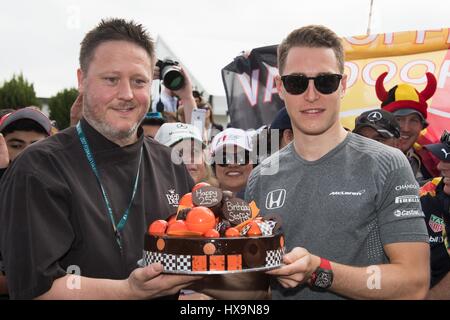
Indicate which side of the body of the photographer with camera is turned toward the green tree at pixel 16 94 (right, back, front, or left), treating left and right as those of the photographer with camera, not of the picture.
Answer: back

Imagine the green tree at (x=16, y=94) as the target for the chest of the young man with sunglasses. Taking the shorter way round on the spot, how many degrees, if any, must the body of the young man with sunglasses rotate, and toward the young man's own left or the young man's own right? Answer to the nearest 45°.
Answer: approximately 90° to the young man's own right

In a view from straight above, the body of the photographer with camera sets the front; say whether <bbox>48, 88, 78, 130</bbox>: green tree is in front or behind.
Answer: behind

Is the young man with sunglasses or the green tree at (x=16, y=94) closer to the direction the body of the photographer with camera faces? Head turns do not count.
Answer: the young man with sunglasses

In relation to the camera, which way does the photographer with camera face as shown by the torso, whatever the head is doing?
toward the camera

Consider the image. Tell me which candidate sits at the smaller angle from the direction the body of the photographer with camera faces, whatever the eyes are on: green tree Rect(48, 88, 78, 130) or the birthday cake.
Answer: the birthday cake

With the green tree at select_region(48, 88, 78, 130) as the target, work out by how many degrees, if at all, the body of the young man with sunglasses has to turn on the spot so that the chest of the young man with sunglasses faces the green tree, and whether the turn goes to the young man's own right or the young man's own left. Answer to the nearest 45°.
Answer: approximately 90° to the young man's own right

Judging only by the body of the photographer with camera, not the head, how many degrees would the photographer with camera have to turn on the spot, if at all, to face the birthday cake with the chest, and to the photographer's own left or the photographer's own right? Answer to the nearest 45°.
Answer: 0° — they already face it

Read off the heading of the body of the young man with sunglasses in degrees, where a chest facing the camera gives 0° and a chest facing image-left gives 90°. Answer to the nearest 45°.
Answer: approximately 45°

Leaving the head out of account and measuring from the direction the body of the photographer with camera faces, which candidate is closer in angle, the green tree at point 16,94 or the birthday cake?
the birthday cake

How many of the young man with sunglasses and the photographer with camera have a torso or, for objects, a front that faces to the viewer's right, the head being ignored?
0

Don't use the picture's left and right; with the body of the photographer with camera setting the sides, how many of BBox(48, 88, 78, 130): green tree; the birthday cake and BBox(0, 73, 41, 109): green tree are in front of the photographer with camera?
1

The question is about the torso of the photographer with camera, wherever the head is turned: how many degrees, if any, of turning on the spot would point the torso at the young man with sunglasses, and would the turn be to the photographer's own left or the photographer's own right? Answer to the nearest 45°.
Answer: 0° — they already face them
